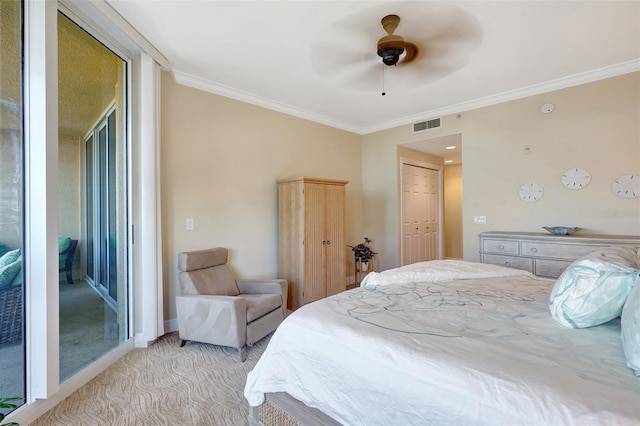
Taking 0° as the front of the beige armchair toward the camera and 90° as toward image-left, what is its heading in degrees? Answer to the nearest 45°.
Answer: approximately 315°

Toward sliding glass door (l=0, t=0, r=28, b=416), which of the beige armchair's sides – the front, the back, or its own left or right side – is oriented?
right

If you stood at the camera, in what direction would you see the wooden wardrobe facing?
facing the viewer and to the right of the viewer

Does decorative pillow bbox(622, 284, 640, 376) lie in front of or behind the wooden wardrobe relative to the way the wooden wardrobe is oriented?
in front

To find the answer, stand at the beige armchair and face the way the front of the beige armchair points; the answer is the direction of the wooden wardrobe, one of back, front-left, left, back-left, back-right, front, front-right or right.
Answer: left

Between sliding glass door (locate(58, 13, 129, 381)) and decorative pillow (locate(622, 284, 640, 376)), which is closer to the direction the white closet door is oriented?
the decorative pillow

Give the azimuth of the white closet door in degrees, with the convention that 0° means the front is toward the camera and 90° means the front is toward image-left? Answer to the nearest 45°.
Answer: approximately 315°

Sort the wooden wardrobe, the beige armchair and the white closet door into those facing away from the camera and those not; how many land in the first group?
0

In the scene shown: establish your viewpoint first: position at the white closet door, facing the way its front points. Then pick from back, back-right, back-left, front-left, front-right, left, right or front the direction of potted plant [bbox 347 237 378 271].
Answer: right

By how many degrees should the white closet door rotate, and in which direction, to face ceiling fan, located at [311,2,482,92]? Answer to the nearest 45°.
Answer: approximately 45° to its right

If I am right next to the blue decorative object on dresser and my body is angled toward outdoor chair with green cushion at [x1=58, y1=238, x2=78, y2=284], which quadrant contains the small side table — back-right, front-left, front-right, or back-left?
front-right

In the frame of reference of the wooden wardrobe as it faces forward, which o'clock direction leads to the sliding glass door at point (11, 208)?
The sliding glass door is roughly at 3 o'clock from the wooden wardrobe.

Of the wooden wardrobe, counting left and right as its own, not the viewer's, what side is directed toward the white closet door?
left

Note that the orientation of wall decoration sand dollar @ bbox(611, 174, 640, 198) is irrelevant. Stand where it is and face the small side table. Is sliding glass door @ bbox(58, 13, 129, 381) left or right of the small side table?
left
